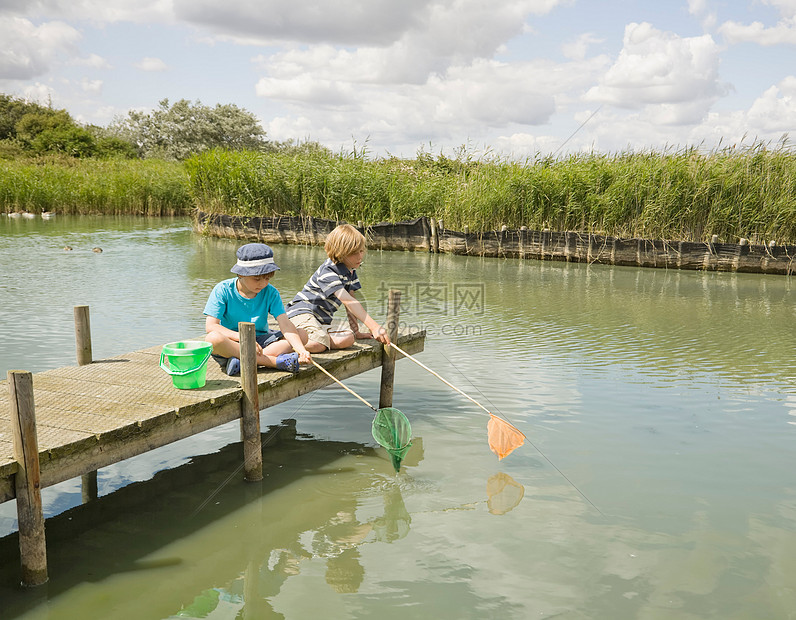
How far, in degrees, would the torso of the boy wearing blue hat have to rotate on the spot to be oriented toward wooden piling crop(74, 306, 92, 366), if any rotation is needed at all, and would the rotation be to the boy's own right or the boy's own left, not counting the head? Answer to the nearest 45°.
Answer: approximately 135° to the boy's own right

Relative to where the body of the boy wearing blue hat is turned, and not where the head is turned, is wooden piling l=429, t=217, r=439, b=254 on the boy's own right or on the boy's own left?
on the boy's own left

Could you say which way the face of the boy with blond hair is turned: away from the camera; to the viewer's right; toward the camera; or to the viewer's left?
to the viewer's right

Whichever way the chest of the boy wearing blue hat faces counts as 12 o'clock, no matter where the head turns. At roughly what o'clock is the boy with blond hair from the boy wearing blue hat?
The boy with blond hair is roughly at 9 o'clock from the boy wearing blue hat.

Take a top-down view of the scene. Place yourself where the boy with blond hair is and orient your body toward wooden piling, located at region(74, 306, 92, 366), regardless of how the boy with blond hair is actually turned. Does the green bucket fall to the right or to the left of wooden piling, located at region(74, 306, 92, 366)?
left

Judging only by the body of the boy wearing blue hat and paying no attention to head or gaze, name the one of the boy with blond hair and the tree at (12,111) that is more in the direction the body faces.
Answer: the boy with blond hair

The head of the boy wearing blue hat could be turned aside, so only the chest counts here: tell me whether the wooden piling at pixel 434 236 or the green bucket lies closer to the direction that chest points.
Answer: the green bucket

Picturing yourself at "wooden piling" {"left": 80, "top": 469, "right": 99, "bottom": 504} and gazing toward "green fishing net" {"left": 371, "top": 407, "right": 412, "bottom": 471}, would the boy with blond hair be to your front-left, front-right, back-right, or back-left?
front-left

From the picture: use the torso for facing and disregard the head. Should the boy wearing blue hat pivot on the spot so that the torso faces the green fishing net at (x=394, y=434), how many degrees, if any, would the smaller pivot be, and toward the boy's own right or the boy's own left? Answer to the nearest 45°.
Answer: approximately 45° to the boy's own left

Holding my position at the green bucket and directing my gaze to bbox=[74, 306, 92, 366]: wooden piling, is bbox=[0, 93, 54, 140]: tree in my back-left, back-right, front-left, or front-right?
front-right

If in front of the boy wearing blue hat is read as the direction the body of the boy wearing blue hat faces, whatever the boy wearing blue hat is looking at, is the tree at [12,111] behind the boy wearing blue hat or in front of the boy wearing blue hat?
behind

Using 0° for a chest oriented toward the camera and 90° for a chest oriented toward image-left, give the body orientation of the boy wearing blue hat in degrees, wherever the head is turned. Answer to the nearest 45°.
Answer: approximately 315°

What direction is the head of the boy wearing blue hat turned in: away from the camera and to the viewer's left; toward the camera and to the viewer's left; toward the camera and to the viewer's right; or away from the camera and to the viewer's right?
toward the camera and to the viewer's right
